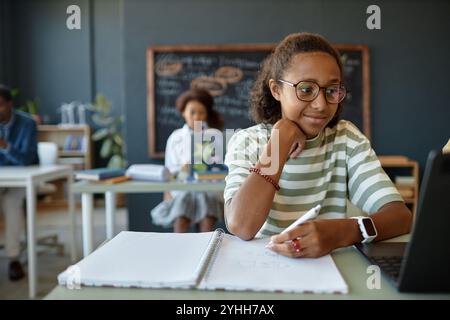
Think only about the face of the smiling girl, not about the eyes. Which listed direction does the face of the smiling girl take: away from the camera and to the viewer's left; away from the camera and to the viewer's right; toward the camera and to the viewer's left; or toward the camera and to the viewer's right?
toward the camera and to the viewer's right

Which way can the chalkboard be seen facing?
toward the camera

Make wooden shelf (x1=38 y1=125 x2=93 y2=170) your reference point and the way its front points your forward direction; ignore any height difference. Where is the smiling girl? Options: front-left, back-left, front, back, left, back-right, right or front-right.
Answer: front

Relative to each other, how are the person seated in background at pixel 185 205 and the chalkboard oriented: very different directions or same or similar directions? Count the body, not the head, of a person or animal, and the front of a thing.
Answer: same or similar directions

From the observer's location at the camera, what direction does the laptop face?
facing away from the viewer and to the left of the viewer

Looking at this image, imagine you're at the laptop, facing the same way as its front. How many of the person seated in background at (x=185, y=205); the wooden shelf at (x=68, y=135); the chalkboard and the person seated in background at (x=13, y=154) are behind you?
0

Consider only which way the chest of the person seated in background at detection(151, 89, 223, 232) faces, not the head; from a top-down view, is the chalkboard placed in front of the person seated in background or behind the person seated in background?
behind

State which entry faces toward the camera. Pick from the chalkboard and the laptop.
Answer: the chalkboard

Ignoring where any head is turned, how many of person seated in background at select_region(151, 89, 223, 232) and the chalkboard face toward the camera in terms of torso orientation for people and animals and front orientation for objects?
2

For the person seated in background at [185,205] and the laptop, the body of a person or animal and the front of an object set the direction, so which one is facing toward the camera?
the person seated in background

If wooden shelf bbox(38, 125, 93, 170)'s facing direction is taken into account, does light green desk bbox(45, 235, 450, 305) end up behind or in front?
in front

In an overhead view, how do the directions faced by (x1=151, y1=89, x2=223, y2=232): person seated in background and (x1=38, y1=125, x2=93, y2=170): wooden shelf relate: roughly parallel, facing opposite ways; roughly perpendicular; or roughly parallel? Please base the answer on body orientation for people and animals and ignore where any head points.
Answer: roughly parallel

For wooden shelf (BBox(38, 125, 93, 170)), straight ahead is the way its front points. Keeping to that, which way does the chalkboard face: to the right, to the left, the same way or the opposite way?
the same way

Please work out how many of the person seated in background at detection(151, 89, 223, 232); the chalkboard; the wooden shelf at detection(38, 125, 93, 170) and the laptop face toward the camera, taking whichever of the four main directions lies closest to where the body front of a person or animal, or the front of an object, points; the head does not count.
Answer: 3

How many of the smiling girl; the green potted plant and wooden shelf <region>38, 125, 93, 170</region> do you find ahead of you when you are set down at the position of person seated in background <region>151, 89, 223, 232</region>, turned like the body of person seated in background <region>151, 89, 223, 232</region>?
1

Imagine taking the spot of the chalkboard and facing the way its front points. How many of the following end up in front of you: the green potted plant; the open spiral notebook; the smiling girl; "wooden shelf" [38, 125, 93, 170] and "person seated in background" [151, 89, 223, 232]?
3
